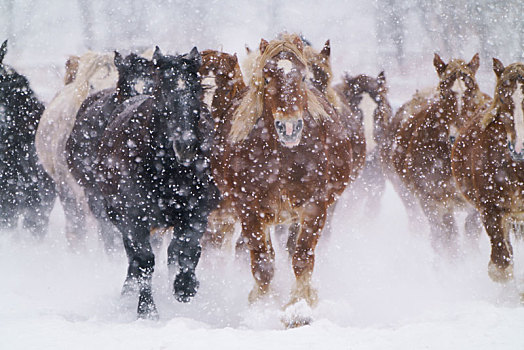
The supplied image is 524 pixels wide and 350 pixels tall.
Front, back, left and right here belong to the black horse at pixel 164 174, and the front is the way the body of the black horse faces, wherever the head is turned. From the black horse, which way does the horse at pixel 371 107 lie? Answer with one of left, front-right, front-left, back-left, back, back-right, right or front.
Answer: back-left

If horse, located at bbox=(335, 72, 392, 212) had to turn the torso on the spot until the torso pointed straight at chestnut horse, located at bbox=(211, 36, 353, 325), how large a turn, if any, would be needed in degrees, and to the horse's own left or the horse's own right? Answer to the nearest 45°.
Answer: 0° — it already faces it

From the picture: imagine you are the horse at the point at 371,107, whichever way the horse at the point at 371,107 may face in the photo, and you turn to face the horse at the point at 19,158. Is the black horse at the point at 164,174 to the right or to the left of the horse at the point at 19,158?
left

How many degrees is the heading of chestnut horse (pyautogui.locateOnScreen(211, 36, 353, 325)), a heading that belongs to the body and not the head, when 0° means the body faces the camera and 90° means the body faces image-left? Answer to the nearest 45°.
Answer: approximately 0°

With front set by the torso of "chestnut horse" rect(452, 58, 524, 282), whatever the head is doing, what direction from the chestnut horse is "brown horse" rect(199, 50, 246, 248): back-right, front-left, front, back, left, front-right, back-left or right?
right

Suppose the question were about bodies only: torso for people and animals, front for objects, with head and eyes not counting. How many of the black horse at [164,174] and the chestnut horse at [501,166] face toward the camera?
2

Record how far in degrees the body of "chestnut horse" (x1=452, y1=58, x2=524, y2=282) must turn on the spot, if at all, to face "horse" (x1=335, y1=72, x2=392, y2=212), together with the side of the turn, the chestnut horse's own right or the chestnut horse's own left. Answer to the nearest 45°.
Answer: approximately 135° to the chestnut horse's own right

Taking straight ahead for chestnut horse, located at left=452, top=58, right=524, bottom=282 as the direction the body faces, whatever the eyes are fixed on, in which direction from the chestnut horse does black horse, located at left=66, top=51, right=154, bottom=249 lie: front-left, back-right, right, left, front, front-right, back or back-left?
right
